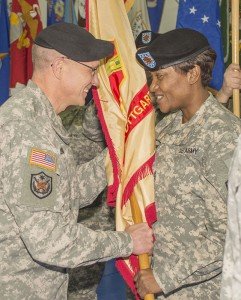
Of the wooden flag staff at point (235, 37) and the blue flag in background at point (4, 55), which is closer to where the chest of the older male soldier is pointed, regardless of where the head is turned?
the wooden flag staff

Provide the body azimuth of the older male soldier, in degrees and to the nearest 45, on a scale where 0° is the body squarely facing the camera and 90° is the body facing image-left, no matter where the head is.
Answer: approximately 270°

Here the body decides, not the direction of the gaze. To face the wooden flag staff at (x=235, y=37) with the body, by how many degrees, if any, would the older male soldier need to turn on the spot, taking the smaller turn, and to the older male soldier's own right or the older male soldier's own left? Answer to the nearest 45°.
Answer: approximately 45° to the older male soldier's own left

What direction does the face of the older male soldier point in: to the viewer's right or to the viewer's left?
to the viewer's right

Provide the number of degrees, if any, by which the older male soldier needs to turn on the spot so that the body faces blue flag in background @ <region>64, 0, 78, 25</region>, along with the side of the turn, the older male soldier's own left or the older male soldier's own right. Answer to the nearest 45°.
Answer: approximately 90° to the older male soldier's own left

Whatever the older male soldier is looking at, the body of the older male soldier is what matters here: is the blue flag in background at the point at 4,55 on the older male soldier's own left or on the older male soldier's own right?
on the older male soldier's own left

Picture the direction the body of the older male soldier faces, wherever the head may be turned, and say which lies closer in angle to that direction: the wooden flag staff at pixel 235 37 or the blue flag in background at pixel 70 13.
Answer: the wooden flag staff

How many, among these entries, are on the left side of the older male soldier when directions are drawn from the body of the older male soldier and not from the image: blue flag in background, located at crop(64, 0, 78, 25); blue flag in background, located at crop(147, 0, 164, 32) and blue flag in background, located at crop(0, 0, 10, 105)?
3

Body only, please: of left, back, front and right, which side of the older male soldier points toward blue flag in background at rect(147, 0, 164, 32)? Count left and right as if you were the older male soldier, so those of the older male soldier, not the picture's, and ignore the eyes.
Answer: left

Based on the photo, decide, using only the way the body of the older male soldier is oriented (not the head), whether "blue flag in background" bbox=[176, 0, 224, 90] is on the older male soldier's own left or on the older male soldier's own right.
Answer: on the older male soldier's own left
